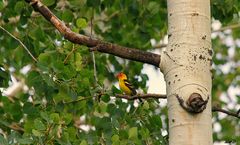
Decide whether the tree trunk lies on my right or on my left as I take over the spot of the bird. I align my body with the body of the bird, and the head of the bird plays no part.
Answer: on my left

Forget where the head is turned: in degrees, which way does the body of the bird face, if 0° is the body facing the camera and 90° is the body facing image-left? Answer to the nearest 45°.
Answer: approximately 90°
